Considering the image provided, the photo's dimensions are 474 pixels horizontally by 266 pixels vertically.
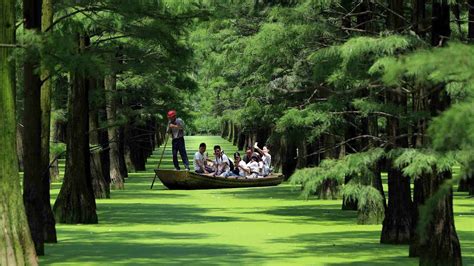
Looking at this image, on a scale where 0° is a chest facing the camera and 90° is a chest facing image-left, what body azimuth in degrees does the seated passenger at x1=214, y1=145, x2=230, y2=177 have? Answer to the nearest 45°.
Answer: approximately 45°

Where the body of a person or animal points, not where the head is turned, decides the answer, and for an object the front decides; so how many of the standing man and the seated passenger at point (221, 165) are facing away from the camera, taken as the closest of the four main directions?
0
